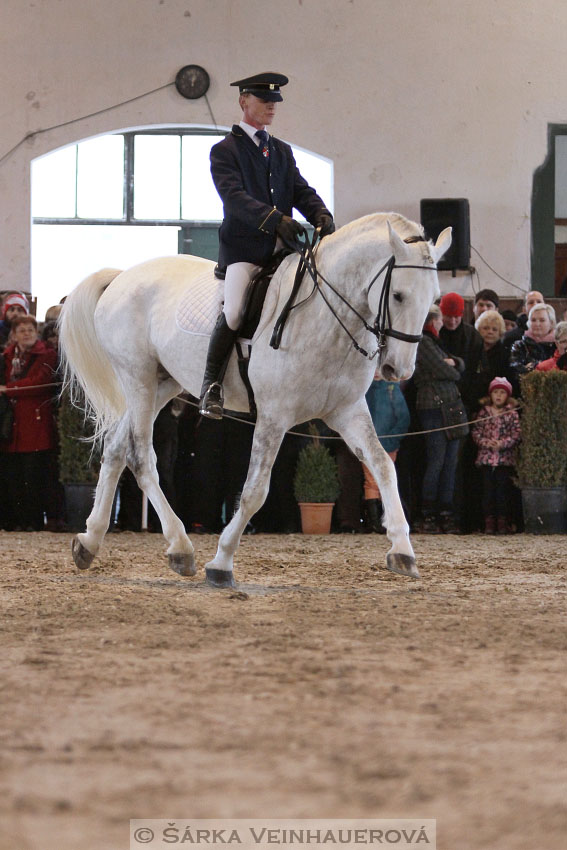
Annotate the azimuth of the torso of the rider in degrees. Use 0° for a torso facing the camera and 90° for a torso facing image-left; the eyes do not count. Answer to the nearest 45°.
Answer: approximately 315°

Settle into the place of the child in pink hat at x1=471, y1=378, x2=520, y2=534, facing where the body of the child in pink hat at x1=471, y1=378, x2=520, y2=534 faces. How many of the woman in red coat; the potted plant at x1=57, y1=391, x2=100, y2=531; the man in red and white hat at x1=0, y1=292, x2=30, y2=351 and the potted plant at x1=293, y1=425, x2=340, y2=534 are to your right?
4

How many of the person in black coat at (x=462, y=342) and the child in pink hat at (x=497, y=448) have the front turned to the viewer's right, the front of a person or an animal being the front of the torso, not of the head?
0

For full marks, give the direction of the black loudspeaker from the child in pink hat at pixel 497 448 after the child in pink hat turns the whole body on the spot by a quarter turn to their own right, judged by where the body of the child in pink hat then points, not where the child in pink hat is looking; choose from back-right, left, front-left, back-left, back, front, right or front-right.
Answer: right

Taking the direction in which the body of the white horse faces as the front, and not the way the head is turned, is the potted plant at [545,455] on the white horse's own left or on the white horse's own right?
on the white horse's own left

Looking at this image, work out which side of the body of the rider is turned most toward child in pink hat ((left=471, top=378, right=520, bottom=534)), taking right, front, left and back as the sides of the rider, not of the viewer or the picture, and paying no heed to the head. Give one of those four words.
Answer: left

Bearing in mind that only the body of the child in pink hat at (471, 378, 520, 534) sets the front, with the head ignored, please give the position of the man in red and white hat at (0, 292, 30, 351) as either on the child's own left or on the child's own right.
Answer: on the child's own right

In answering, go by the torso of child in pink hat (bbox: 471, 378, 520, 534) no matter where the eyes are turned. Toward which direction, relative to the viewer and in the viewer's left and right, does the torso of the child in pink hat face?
facing the viewer

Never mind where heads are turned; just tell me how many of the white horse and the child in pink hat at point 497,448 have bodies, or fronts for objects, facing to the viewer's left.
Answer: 0

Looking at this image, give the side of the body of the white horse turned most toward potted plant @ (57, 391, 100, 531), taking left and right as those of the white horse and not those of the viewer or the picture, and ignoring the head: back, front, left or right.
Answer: back
